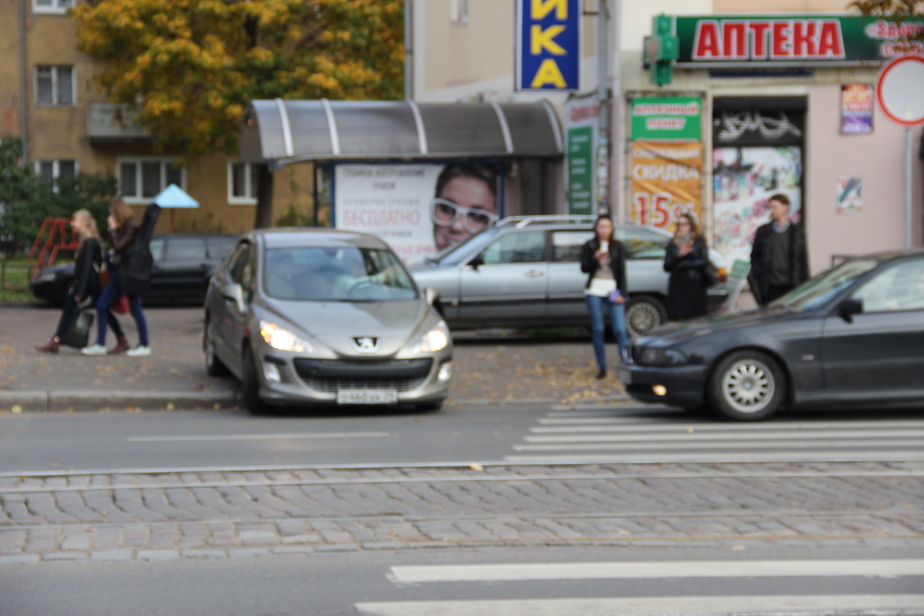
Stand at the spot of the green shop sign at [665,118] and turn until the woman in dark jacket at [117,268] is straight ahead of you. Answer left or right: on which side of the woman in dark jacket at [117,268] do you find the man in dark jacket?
left

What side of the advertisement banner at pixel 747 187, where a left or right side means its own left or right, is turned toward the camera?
front

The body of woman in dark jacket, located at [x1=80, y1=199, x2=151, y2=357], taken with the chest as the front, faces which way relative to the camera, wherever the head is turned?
to the viewer's left

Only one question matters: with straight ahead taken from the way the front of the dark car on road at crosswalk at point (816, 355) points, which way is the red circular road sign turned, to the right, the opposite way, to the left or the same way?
to the left

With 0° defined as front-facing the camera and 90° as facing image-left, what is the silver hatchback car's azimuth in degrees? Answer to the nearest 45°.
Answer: approximately 315°

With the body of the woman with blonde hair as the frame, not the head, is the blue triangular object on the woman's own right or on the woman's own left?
on the woman's own right

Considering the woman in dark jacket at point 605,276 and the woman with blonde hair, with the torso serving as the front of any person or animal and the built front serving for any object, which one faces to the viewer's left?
the woman with blonde hair

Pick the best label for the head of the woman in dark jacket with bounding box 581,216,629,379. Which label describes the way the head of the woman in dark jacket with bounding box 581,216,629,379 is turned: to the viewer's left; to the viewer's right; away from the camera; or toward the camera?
toward the camera

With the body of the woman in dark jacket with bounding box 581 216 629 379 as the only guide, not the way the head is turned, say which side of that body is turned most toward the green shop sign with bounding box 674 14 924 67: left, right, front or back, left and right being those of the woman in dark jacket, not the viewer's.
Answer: back

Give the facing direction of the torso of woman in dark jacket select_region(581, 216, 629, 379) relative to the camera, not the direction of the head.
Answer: toward the camera

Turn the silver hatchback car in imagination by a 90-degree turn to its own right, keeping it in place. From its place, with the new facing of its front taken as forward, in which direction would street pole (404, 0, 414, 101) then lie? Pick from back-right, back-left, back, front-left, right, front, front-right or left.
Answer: back-right

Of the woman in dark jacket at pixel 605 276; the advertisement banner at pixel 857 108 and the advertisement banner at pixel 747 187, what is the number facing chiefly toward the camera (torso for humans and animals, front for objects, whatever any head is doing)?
3

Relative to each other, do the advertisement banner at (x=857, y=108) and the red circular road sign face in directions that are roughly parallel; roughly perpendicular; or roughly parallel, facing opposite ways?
roughly parallel

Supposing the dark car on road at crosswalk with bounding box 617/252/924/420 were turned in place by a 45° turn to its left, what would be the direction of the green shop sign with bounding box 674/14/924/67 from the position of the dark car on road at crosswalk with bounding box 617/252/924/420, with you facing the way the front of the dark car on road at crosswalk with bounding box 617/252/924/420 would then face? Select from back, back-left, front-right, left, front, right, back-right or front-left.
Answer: back-right

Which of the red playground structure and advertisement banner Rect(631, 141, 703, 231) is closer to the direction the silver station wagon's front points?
the red playground structure

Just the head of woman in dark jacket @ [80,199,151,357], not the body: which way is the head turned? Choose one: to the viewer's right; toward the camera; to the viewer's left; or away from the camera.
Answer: to the viewer's left

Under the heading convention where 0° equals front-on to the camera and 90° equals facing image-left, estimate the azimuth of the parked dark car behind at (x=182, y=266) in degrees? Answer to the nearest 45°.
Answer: approximately 90°

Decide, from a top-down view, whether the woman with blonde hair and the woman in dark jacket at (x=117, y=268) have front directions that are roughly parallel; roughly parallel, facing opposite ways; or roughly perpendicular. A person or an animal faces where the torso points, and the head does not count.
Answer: roughly parallel

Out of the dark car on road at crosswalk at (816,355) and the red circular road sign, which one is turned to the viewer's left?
the dark car on road at crosswalk

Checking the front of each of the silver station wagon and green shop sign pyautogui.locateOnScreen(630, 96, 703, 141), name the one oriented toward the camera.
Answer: the green shop sign

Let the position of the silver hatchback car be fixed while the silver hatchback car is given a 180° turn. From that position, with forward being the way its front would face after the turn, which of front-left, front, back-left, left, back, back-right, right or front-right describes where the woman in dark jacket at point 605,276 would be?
right
